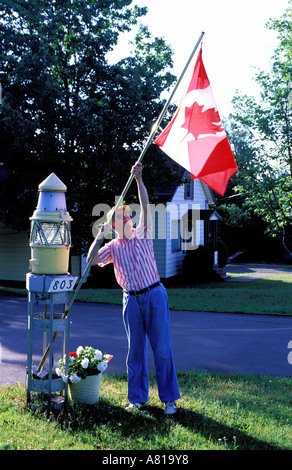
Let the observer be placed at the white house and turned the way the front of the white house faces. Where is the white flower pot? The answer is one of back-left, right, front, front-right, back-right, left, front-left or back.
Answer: front-right

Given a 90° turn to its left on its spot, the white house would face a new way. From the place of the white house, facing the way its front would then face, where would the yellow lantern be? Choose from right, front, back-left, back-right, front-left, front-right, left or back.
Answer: back-right

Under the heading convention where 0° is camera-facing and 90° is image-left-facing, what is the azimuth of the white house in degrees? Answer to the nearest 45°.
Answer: approximately 315°
